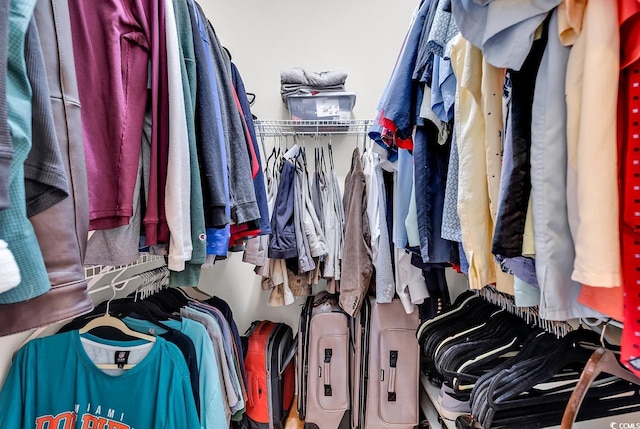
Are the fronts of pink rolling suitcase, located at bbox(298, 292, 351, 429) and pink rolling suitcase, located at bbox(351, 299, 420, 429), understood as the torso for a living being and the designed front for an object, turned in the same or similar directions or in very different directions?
same or similar directions

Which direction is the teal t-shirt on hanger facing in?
toward the camera
